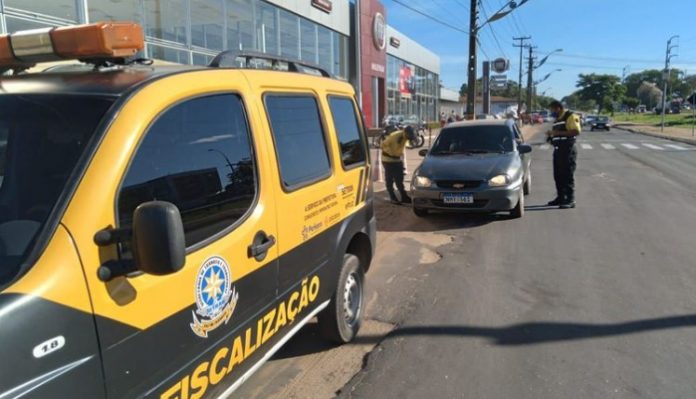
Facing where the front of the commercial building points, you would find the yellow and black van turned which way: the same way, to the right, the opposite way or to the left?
to the right

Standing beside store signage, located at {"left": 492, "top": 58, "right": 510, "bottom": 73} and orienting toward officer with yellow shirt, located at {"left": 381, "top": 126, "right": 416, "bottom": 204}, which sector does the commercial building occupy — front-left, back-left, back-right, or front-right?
front-right

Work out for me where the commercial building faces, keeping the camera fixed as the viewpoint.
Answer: facing the viewer and to the right of the viewer

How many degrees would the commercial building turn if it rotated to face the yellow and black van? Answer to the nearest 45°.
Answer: approximately 45° to its right

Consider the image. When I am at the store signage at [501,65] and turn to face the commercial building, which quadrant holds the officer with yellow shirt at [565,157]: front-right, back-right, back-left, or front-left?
front-left

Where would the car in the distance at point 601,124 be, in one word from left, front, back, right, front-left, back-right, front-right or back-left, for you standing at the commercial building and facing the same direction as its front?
left

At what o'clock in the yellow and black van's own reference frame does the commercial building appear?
The commercial building is roughly at 5 o'clock from the yellow and black van.

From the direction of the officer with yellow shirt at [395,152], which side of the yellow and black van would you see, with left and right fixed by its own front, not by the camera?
back

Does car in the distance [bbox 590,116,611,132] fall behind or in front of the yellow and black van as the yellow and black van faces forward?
behind

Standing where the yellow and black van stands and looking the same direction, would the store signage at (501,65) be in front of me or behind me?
behind

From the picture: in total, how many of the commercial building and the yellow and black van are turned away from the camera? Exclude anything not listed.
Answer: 0

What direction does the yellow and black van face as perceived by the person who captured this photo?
facing the viewer and to the left of the viewer

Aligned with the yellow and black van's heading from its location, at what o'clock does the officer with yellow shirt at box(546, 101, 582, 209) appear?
The officer with yellow shirt is roughly at 6 o'clock from the yellow and black van.

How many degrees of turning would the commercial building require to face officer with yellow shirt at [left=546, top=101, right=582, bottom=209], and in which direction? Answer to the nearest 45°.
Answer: approximately 45° to its right
